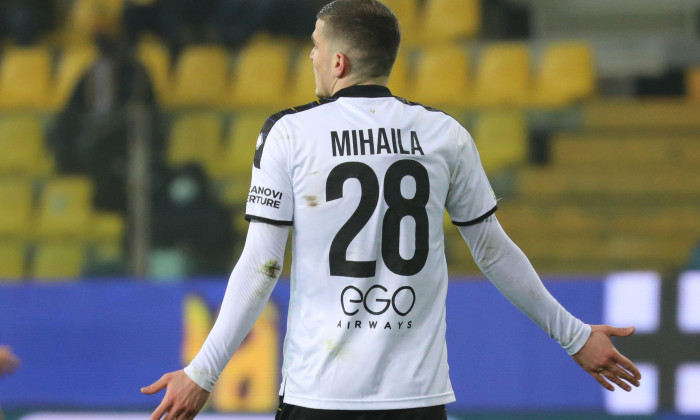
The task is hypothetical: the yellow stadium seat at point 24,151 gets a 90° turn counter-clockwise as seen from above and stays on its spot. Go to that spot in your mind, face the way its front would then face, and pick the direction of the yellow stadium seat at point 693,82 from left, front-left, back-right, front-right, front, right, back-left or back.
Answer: front

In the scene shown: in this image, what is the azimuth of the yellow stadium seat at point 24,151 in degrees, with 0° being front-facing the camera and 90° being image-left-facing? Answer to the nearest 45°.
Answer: approximately 0°

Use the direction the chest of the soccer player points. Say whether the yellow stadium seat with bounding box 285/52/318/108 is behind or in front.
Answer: in front

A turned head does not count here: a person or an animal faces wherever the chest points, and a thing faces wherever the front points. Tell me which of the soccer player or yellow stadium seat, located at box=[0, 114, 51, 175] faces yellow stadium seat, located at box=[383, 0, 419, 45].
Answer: the soccer player

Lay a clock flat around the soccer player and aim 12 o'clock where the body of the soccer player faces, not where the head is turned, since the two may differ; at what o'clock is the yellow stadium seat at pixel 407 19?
The yellow stadium seat is roughly at 12 o'clock from the soccer player.

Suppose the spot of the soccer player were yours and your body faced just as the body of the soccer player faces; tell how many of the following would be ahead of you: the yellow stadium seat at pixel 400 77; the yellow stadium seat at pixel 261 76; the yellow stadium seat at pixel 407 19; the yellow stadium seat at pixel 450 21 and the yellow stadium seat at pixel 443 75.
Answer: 5

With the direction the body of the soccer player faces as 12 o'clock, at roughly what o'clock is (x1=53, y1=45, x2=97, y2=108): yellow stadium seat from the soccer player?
The yellow stadium seat is roughly at 11 o'clock from the soccer player.

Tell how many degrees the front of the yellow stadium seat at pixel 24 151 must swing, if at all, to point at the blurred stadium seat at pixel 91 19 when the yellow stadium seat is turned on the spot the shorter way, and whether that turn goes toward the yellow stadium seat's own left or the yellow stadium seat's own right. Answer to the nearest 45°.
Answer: approximately 180°

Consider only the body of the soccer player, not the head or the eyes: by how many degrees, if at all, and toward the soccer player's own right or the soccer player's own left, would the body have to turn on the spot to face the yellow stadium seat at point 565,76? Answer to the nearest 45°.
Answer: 0° — they already face it

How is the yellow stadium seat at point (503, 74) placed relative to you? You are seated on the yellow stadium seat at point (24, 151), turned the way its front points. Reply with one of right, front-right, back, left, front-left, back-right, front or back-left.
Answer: left

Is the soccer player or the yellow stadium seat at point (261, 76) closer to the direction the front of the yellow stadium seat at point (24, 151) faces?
the soccer player

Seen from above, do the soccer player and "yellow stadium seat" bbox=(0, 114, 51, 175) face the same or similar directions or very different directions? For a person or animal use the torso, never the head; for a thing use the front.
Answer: very different directions

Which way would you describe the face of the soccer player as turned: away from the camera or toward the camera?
away from the camera

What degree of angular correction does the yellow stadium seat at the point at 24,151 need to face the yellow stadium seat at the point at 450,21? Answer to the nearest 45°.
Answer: approximately 90° to its left

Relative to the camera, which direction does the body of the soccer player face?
away from the camera

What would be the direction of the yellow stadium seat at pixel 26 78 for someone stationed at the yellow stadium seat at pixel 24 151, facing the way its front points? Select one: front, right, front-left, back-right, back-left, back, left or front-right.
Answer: back
